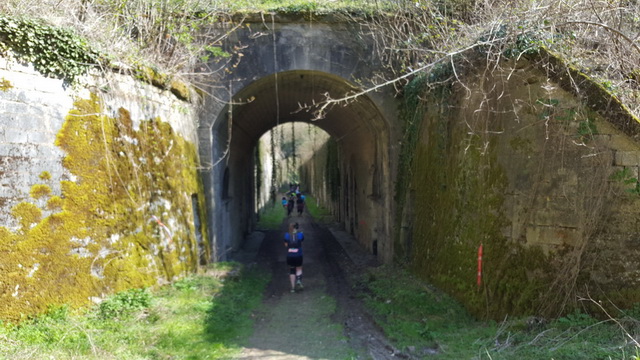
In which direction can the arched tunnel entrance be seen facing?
toward the camera

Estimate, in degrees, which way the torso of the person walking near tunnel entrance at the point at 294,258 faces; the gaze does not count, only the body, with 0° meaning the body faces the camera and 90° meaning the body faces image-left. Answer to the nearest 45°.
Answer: approximately 180°
